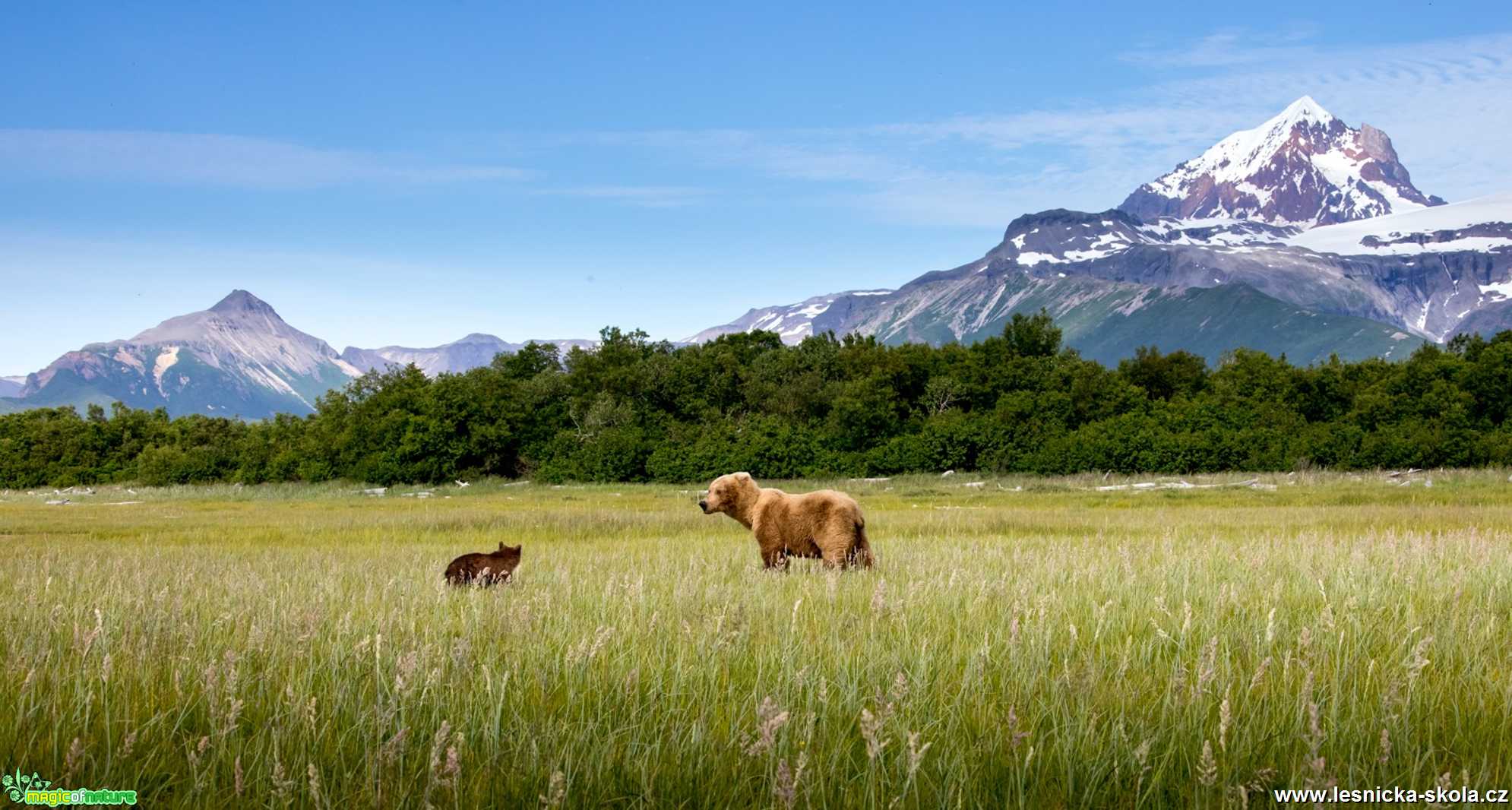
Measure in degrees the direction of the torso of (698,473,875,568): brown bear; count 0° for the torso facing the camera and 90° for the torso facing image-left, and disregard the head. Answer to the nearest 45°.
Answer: approximately 90°

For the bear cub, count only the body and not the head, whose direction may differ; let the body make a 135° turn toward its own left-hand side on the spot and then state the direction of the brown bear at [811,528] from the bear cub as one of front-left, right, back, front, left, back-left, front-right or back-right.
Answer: back-right

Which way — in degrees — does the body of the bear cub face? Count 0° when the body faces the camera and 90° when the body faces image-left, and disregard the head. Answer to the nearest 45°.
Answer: approximately 270°
